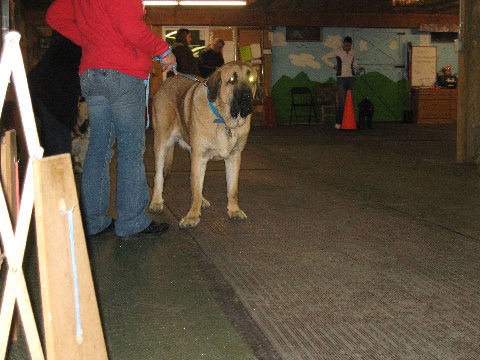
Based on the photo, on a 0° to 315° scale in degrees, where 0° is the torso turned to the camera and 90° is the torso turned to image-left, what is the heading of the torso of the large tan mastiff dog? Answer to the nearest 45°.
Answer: approximately 315°

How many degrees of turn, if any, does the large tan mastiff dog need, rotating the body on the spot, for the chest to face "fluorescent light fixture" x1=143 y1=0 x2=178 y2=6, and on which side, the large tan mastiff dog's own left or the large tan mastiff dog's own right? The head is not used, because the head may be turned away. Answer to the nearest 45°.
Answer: approximately 135° to the large tan mastiff dog's own left

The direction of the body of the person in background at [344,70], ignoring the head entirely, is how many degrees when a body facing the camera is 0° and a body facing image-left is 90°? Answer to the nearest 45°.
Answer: approximately 0°

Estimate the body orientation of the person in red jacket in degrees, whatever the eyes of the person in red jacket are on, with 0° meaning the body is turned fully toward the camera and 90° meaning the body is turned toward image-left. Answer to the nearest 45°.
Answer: approximately 225°
